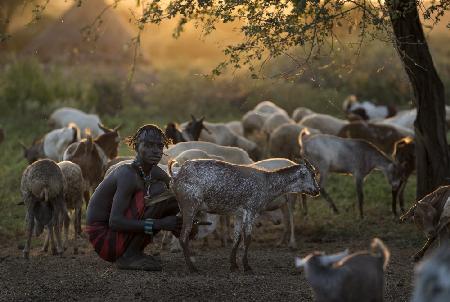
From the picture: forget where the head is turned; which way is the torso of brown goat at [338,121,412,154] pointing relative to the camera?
to the viewer's right

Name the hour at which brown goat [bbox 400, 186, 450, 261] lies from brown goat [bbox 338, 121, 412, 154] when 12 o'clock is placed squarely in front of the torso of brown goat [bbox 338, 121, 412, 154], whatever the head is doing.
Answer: brown goat [bbox 400, 186, 450, 261] is roughly at 3 o'clock from brown goat [bbox 338, 121, 412, 154].

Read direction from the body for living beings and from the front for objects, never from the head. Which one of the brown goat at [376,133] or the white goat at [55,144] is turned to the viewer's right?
the brown goat

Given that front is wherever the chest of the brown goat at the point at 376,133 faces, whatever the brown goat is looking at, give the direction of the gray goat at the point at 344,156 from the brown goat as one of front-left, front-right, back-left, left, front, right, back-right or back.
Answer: right

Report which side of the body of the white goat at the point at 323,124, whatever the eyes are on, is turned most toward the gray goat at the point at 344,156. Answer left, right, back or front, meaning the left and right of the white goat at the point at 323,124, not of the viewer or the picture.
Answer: right

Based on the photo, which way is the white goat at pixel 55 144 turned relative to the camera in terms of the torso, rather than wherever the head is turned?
to the viewer's left

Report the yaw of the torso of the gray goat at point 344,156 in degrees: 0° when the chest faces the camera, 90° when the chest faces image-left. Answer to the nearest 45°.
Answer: approximately 270°

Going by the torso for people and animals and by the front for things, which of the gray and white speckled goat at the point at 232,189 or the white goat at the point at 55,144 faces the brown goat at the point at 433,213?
the gray and white speckled goat at the point at 232,189
